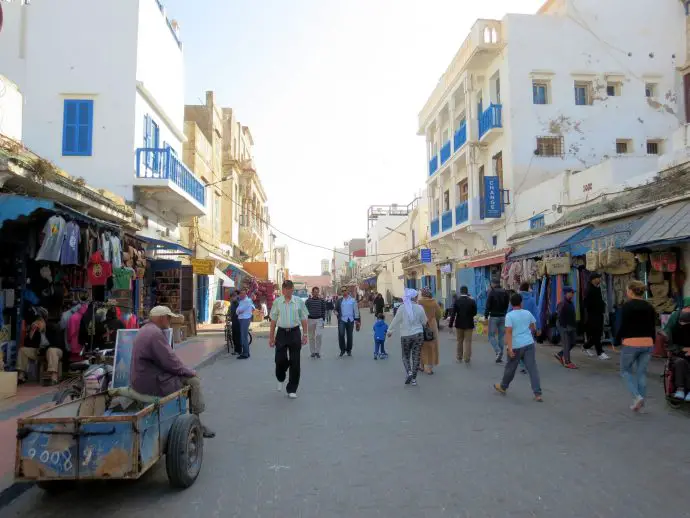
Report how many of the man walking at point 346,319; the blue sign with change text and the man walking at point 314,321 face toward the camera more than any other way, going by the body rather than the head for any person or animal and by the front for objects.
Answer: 3

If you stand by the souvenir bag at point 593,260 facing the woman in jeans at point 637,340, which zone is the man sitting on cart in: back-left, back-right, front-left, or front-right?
front-right

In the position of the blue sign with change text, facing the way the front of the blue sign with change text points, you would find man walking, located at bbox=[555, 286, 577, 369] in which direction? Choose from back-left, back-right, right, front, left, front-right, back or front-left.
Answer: front

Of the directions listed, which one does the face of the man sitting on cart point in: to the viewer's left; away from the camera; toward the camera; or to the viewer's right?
to the viewer's right

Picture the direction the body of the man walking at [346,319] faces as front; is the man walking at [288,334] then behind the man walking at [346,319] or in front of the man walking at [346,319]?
in front

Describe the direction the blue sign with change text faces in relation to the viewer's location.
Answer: facing the viewer

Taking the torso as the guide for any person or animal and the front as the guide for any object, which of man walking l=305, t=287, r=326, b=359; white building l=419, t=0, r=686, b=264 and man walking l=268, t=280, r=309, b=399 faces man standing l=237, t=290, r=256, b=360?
the white building

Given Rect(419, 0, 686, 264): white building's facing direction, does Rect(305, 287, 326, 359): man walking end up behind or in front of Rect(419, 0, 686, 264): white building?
in front

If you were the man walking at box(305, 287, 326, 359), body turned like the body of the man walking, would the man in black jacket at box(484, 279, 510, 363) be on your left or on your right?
on your left

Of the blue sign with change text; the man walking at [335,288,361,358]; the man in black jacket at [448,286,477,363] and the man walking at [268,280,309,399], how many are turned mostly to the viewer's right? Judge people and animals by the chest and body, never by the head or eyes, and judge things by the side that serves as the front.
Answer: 0

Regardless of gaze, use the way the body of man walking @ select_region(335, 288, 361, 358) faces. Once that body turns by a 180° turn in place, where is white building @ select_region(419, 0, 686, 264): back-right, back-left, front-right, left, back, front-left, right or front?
front-right

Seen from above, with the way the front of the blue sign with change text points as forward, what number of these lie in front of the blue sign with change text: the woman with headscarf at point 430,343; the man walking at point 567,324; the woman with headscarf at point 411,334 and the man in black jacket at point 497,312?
4

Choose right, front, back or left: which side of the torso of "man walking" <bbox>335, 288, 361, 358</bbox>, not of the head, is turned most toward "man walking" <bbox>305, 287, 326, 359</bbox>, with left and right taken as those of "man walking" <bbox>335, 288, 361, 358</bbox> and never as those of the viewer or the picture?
right

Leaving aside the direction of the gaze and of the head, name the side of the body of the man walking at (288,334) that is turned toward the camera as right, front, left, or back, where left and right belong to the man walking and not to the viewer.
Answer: front

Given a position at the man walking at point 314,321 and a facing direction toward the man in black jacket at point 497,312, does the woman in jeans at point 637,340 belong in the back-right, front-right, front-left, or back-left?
front-right
